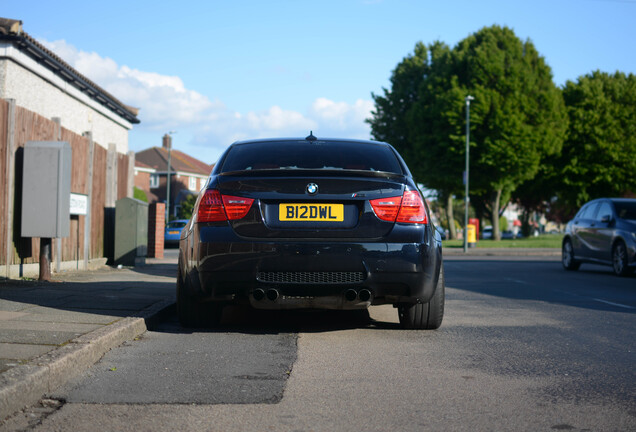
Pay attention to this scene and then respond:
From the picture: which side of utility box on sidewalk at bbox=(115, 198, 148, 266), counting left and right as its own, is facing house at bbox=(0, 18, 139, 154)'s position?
back

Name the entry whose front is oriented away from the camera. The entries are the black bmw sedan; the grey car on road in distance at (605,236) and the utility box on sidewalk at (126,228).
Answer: the black bmw sedan

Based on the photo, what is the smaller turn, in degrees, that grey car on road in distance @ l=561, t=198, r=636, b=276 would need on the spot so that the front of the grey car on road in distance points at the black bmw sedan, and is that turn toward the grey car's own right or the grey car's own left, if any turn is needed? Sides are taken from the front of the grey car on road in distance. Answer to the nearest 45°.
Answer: approximately 45° to the grey car's own right

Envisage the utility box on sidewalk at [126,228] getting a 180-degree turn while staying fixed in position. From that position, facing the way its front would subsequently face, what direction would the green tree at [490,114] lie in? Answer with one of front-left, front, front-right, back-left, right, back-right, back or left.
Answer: right

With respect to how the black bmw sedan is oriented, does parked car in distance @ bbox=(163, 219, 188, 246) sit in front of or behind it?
in front

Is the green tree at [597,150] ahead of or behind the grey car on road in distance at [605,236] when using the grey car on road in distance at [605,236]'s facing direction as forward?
behind

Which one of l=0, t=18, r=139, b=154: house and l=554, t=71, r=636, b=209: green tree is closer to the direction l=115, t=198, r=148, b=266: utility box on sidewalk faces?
the green tree

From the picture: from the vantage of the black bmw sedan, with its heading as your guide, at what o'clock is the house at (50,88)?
The house is roughly at 11 o'clock from the black bmw sedan.

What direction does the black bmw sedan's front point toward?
away from the camera
